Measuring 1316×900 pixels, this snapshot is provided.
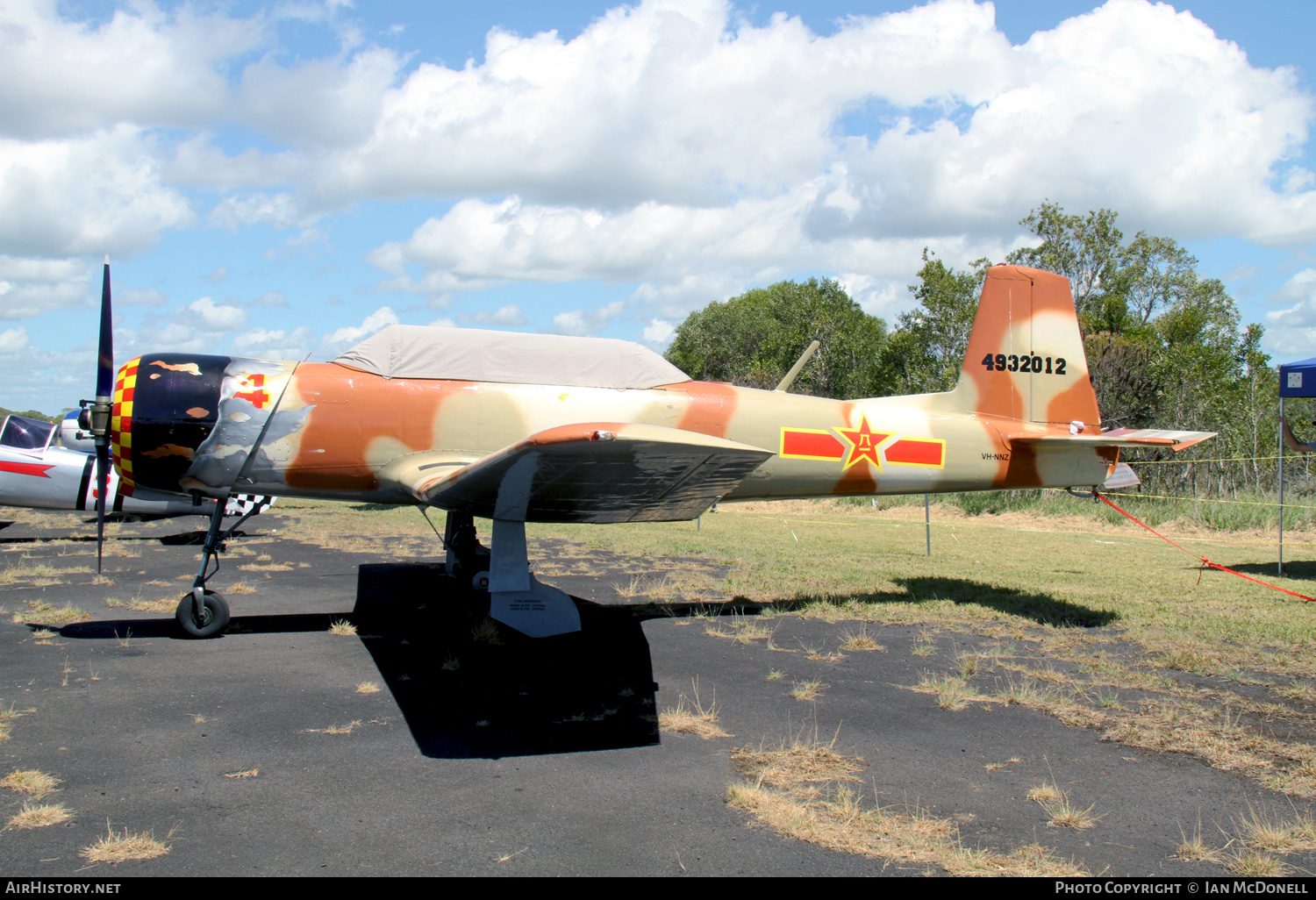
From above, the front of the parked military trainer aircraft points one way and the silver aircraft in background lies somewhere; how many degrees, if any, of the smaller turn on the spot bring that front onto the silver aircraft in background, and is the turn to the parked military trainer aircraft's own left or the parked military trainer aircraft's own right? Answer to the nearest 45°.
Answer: approximately 45° to the parked military trainer aircraft's own right

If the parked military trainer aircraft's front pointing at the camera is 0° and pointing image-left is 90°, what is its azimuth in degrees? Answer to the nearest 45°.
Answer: approximately 90°

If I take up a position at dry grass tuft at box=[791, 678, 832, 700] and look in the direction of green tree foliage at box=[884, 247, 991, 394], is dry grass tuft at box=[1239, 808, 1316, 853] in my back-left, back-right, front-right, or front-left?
back-right

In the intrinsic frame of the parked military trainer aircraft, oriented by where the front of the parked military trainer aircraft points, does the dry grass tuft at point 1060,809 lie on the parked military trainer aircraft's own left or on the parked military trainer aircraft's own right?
on the parked military trainer aircraft's own left
